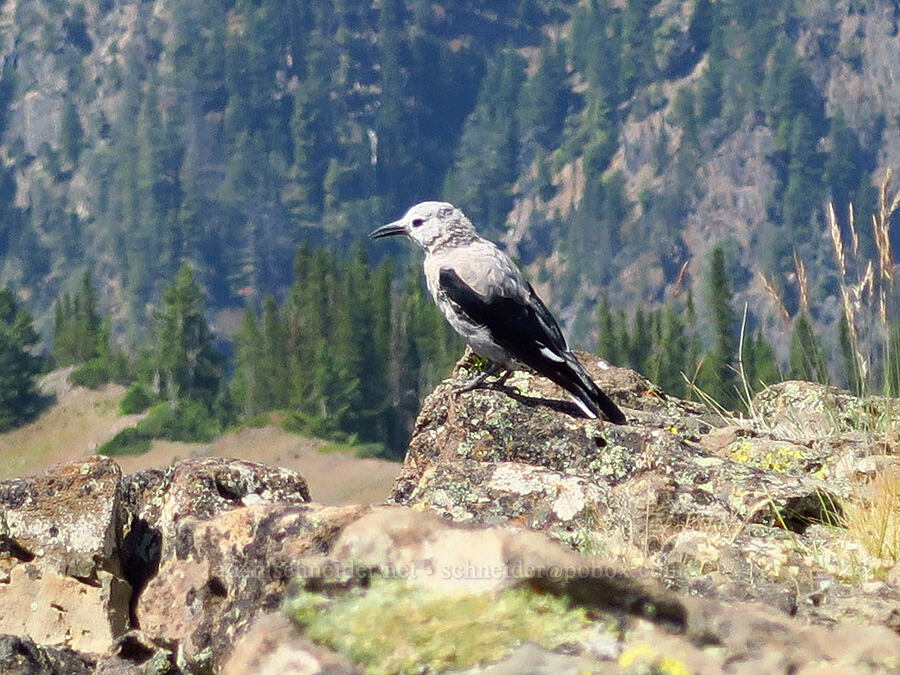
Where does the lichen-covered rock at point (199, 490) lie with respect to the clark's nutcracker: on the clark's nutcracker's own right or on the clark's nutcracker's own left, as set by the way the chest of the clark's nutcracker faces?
on the clark's nutcracker's own left

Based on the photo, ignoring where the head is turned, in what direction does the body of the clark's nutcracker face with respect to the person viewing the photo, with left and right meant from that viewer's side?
facing to the left of the viewer

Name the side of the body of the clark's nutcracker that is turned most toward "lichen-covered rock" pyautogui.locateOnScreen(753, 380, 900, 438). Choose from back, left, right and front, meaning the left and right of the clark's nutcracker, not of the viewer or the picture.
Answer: back

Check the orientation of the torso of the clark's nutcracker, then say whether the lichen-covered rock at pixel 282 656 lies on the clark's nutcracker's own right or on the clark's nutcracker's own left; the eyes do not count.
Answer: on the clark's nutcracker's own left

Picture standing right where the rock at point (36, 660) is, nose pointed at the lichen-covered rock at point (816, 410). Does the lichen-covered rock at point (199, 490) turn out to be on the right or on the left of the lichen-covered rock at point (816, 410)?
left

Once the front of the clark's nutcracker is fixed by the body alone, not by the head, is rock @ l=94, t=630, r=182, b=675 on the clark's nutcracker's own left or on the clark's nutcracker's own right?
on the clark's nutcracker's own left

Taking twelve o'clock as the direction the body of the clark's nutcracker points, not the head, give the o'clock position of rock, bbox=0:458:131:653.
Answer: The rock is roughly at 10 o'clock from the clark's nutcracker.

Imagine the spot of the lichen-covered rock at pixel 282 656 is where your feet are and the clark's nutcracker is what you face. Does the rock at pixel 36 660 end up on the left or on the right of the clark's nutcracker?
left
